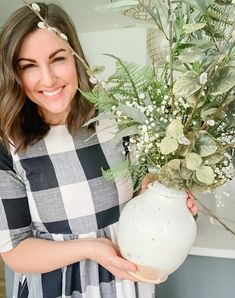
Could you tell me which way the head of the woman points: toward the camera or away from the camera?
toward the camera

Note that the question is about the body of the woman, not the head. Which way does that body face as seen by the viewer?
toward the camera
